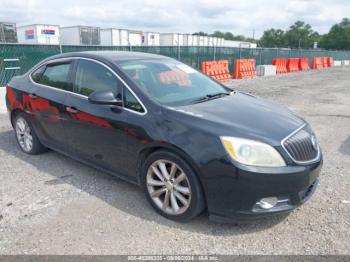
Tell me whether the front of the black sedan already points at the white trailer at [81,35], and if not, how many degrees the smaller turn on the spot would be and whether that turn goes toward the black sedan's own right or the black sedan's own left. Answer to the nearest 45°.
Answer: approximately 135° to the black sedan's own left

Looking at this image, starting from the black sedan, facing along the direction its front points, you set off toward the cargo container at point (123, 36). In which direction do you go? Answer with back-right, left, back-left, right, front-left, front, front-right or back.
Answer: back-left

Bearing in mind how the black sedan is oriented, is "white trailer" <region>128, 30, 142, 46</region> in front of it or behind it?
behind

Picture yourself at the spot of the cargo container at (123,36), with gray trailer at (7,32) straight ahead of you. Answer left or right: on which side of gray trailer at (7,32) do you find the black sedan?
left

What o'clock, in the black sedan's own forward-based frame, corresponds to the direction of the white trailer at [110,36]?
The white trailer is roughly at 7 o'clock from the black sedan.

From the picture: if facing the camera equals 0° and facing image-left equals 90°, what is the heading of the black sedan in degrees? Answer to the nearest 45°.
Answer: approximately 315°

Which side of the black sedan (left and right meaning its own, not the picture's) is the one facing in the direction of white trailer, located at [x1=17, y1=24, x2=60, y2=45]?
back

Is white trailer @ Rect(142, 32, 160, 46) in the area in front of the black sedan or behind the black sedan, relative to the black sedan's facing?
behind

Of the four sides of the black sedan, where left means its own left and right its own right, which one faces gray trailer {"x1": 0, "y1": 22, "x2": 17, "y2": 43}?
back
